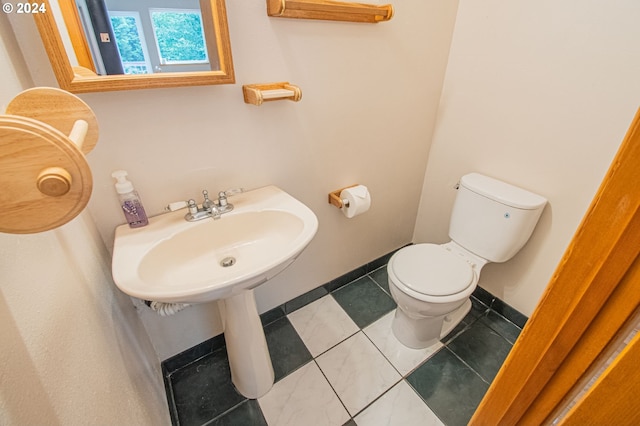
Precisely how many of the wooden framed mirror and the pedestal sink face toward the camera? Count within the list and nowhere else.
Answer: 2

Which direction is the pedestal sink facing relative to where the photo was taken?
toward the camera

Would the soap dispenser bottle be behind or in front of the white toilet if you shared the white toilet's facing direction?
in front

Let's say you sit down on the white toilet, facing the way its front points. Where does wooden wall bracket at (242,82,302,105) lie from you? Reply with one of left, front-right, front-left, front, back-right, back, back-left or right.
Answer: front

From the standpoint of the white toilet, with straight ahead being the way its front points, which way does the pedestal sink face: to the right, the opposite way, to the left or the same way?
to the left

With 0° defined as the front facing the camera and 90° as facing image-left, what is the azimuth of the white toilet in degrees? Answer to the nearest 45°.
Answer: approximately 45°

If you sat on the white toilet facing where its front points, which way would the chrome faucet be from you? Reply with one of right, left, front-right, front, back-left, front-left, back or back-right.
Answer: front

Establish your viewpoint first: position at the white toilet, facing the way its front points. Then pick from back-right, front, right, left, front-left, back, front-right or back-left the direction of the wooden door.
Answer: front-left

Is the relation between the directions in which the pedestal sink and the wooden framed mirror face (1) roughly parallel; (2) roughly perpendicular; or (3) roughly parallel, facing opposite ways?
roughly parallel

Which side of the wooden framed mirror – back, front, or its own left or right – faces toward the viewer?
front

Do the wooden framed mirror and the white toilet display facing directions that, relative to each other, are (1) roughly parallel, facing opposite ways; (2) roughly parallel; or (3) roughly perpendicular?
roughly perpendicular

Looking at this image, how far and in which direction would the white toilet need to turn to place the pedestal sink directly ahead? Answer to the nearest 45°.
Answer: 0° — it already faces it

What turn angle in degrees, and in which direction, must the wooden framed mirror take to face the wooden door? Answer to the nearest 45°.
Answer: approximately 45° to its left
